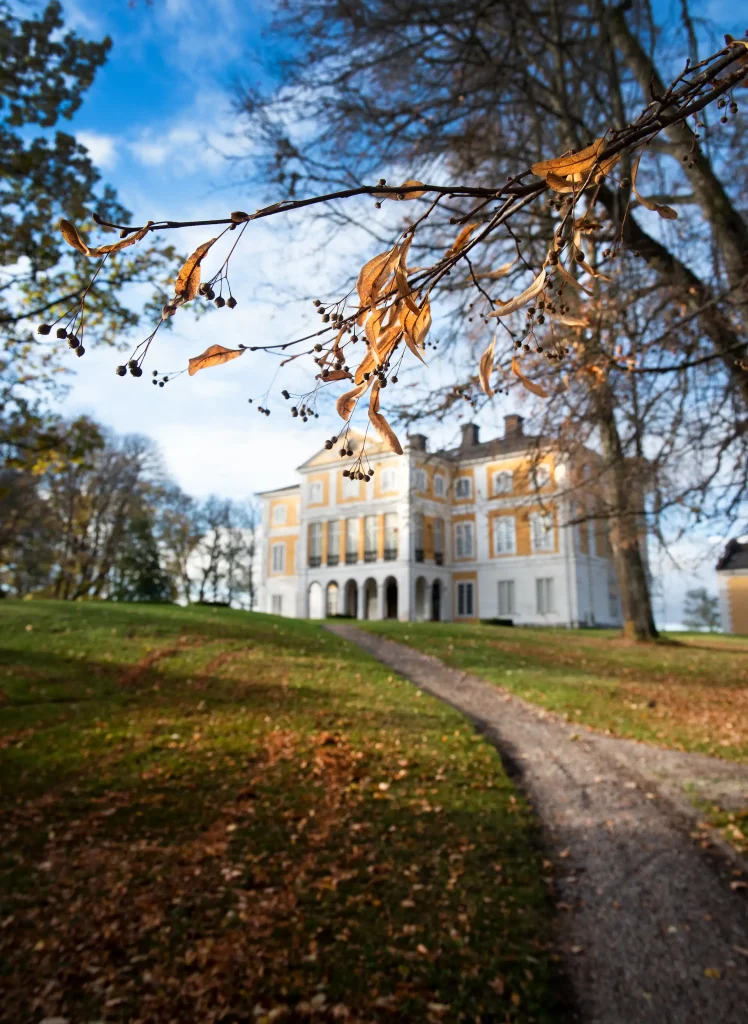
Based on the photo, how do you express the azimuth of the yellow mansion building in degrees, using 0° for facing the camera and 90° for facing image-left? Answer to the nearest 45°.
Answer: approximately 45°
